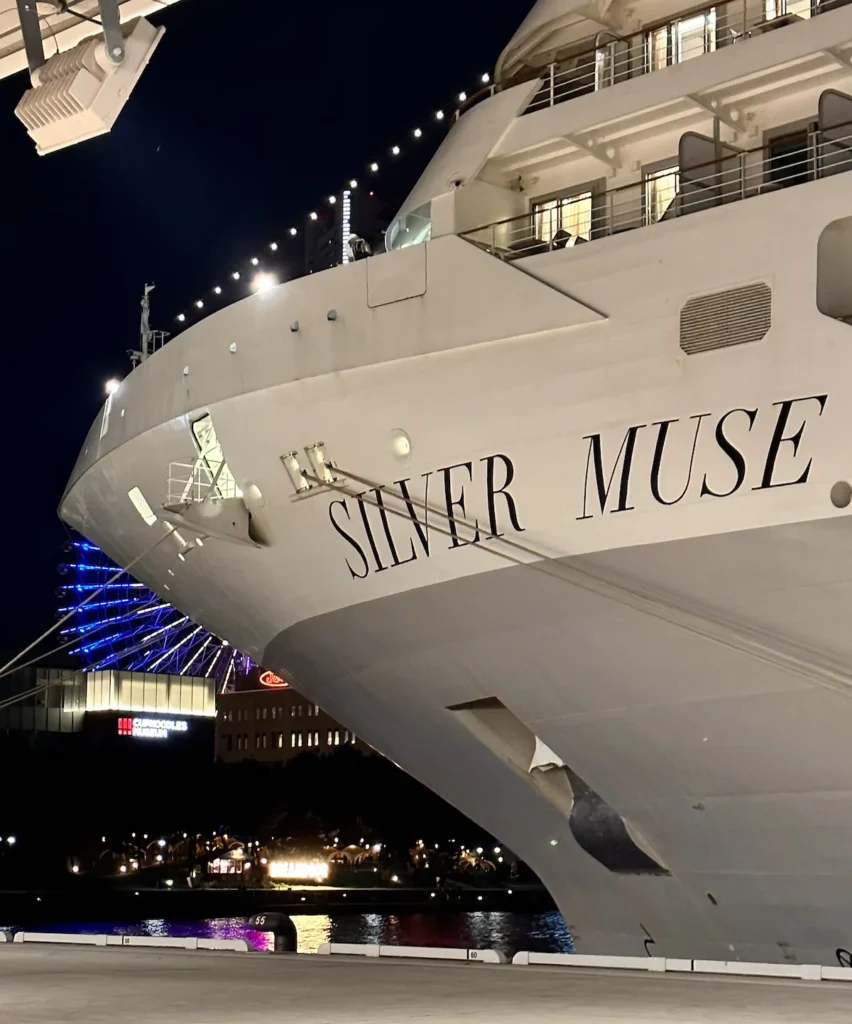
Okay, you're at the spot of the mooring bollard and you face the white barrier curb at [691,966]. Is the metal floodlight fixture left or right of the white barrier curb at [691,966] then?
right

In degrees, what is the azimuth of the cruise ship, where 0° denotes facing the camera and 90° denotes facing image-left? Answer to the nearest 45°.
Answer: approximately 90°

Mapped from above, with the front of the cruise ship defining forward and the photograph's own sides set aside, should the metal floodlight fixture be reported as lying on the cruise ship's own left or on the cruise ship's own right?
on the cruise ship's own left
